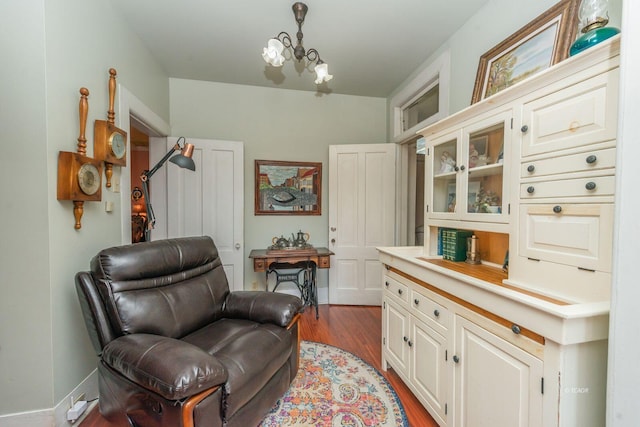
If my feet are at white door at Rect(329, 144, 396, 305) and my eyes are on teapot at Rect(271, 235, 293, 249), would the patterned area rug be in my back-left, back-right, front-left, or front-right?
front-left

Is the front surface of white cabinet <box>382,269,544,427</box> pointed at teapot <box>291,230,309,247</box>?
no

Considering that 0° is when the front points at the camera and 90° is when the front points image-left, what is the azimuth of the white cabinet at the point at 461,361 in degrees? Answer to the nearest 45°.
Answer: approximately 45°

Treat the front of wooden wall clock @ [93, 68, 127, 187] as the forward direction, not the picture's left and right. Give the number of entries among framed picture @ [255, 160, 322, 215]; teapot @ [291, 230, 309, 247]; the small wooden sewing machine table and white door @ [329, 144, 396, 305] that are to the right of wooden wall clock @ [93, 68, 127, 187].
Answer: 0

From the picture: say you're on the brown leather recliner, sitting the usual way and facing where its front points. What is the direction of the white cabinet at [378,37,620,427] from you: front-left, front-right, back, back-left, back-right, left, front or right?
front

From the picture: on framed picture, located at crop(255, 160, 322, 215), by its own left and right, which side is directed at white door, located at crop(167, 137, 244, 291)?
right

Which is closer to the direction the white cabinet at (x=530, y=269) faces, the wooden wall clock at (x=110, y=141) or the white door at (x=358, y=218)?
the wooden wall clock

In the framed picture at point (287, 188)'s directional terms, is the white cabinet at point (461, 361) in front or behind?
in front

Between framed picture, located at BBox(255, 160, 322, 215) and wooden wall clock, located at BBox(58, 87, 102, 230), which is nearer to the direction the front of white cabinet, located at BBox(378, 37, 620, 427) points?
the wooden wall clock

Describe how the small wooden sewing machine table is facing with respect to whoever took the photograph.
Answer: facing the viewer

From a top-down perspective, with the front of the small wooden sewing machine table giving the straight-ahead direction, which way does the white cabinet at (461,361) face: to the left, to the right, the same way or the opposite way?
to the right

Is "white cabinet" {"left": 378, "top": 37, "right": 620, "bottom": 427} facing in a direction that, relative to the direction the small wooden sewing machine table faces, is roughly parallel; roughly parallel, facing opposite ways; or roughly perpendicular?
roughly perpendicular

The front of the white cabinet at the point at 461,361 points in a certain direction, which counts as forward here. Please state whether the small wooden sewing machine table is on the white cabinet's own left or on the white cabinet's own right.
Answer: on the white cabinet's own right

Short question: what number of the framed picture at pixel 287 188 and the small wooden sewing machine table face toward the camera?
2

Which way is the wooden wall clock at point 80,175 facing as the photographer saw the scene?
facing the viewer and to the right of the viewer

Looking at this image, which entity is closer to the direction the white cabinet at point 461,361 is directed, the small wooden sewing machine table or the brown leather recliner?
the brown leather recliner

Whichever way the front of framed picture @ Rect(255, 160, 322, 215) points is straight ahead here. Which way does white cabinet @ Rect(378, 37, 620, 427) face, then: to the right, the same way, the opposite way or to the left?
to the right

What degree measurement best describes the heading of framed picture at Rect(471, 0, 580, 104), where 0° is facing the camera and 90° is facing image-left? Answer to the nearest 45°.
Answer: approximately 45°
